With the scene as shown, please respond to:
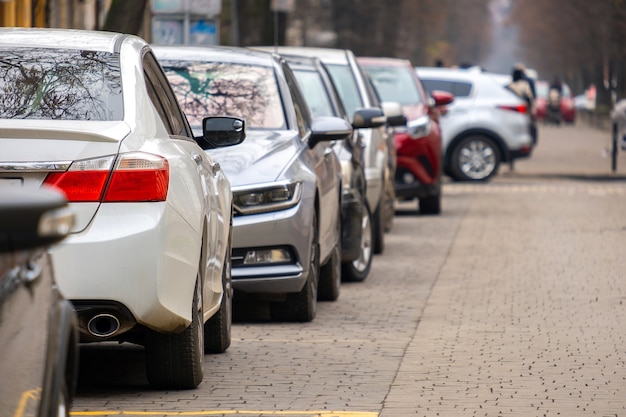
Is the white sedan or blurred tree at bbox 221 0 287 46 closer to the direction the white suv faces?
the blurred tree

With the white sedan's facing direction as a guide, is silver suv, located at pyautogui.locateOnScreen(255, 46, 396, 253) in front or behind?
in front

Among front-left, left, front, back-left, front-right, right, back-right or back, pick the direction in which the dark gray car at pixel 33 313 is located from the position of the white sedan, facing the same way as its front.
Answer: back

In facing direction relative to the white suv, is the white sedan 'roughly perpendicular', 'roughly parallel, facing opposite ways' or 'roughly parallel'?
roughly perpendicular

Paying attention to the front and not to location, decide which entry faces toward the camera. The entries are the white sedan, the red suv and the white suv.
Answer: the red suv

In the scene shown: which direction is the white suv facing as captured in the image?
to the viewer's left

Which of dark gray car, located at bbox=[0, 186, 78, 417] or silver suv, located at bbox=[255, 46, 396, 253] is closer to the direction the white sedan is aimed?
the silver suv

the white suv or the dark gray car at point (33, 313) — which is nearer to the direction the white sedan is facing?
the white suv

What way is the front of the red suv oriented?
toward the camera

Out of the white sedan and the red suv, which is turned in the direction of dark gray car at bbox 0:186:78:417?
the red suv

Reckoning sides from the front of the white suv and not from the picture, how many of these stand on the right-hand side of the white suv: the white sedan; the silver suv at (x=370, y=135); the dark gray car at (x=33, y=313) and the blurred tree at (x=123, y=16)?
0

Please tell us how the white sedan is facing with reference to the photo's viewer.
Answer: facing away from the viewer

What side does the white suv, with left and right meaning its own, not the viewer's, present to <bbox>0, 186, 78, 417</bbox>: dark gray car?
left

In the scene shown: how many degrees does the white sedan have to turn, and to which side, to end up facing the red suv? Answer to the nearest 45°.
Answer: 0° — it already faces it

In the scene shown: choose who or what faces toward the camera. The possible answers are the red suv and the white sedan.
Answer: the red suv
